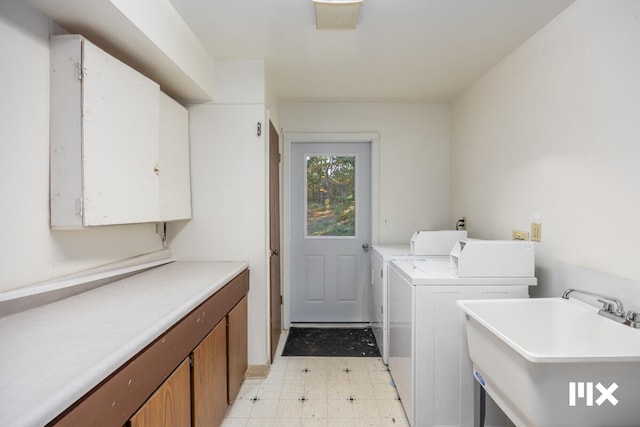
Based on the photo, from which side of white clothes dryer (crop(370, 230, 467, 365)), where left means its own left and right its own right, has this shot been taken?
left

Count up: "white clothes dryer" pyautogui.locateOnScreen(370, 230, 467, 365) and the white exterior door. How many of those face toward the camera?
1

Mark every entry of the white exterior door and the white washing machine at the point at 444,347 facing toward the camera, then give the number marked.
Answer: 1

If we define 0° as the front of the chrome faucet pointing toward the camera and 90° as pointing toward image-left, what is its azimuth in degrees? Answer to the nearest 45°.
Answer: approximately 45°

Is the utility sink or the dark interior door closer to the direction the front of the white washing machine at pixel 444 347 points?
the dark interior door

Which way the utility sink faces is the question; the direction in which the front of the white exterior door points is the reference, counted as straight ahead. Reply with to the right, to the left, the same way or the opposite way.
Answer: to the right

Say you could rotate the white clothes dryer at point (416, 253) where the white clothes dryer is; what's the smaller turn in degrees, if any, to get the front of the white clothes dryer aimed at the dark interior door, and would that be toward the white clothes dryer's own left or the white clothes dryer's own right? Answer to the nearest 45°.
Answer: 0° — it already faces it

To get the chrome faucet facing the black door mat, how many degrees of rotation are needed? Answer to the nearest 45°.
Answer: approximately 45° to its right

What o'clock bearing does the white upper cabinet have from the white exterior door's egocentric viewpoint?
The white upper cabinet is roughly at 1 o'clock from the white exterior door.

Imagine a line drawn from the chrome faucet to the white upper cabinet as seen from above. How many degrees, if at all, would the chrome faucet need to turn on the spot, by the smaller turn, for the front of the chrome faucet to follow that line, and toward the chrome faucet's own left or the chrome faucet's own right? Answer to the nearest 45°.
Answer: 0° — it already faces it

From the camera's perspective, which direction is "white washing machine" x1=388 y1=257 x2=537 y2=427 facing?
to the viewer's left

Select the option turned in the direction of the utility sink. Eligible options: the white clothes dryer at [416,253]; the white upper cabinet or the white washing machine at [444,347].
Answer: the white upper cabinet

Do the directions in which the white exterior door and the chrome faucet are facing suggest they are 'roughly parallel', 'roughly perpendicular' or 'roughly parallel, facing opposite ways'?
roughly perpendicular

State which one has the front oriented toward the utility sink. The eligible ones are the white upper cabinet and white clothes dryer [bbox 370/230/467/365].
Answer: the white upper cabinet

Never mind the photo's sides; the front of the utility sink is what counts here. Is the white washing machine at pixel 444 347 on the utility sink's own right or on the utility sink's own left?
on the utility sink's own right
